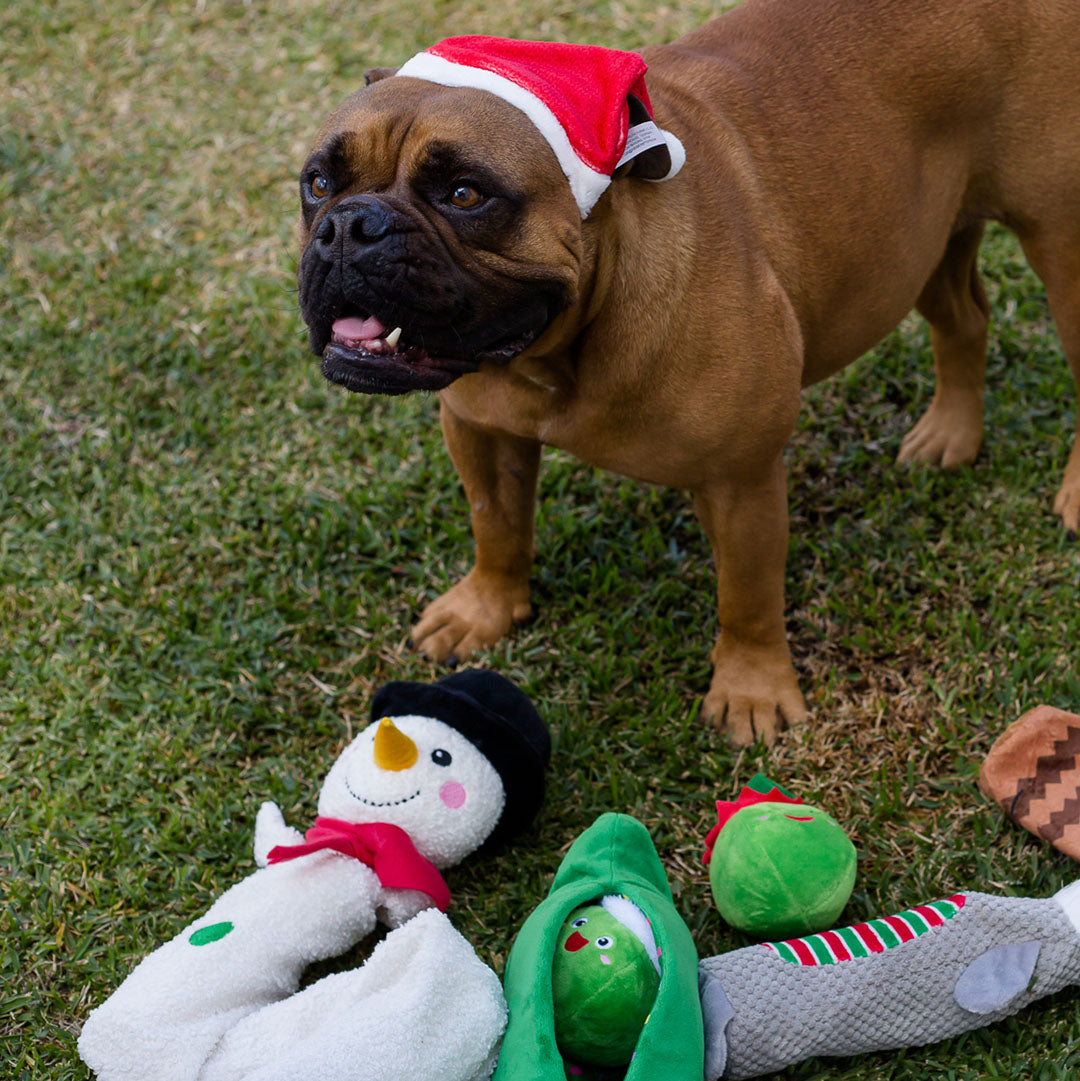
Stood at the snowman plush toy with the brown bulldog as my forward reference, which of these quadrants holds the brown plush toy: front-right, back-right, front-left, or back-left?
front-right

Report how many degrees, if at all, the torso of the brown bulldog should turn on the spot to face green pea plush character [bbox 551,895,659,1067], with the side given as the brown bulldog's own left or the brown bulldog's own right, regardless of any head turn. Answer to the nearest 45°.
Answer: approximately 45° to the brown bulldog's own left

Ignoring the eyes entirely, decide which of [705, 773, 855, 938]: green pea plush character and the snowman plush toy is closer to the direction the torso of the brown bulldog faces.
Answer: the snowman plush toy

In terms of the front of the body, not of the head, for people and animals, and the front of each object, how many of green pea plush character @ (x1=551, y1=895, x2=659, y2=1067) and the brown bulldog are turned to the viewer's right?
0

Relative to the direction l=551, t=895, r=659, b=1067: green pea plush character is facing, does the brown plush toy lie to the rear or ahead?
to the rear

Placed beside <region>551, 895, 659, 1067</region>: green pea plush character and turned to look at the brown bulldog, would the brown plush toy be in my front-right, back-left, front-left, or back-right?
front-right

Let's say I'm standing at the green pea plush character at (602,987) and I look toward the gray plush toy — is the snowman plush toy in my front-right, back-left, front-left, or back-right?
back-left

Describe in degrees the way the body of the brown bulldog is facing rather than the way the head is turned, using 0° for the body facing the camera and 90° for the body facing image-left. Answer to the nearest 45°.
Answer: approximately 45°

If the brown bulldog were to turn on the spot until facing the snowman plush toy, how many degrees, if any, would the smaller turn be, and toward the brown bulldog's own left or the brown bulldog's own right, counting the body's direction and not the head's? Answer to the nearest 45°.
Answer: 0° — it already faces it

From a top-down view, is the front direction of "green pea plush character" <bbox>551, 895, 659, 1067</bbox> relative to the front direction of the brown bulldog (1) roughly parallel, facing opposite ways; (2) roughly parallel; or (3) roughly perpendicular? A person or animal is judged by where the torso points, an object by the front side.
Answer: roughly parallel

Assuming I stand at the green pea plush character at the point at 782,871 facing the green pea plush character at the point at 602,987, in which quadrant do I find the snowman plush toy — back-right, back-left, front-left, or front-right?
front-right

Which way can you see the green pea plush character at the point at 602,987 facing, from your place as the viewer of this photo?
facing the viewer and to the left of the viewer
